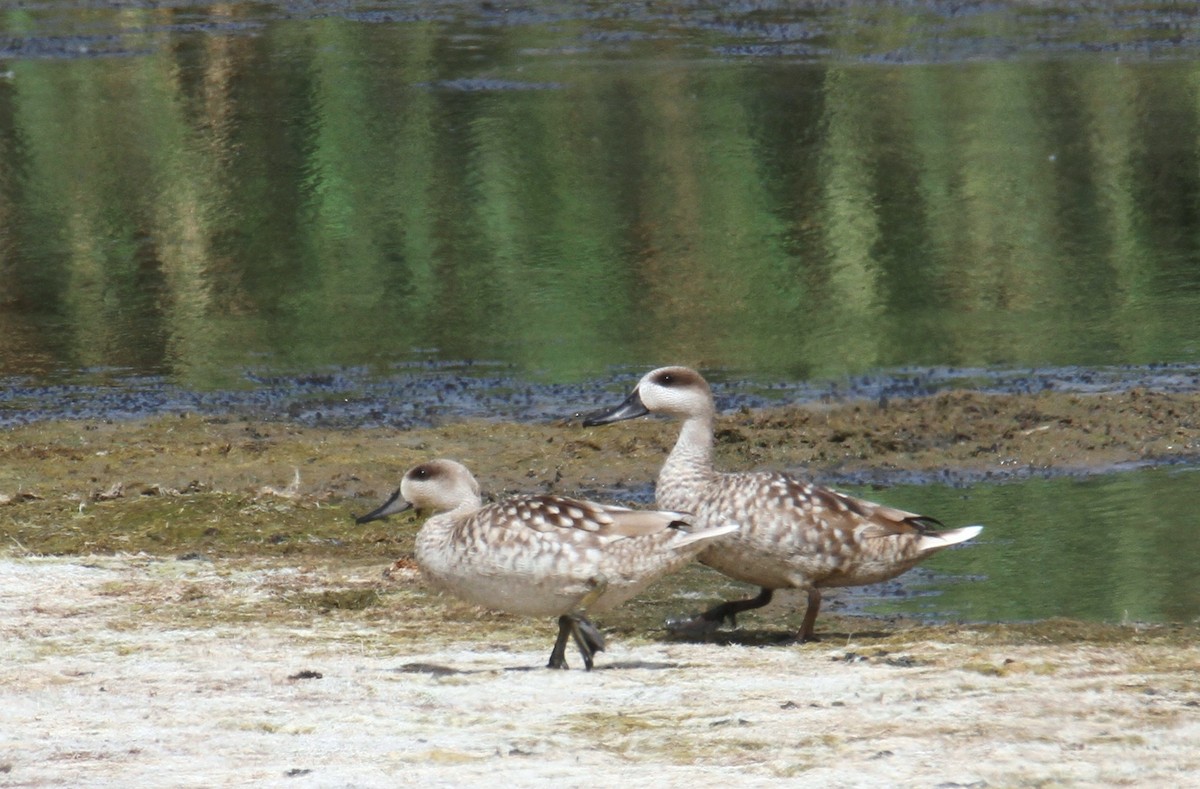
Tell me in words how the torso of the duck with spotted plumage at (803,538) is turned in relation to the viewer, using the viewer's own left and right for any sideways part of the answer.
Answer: facing to the left of the viewer

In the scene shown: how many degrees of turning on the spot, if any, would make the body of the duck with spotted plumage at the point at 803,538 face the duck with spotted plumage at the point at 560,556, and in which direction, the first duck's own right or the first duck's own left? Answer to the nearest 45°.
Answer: approximately 45° to the first duck's own left

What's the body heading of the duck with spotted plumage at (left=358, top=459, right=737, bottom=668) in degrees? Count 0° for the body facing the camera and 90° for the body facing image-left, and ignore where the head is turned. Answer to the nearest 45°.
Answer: approximately 90°

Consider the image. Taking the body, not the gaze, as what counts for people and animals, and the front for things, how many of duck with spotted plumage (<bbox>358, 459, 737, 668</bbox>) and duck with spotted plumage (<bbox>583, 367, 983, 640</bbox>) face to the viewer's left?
2

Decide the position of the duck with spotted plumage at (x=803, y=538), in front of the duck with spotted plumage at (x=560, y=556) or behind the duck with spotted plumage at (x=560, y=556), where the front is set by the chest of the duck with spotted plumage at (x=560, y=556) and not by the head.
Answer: behind
